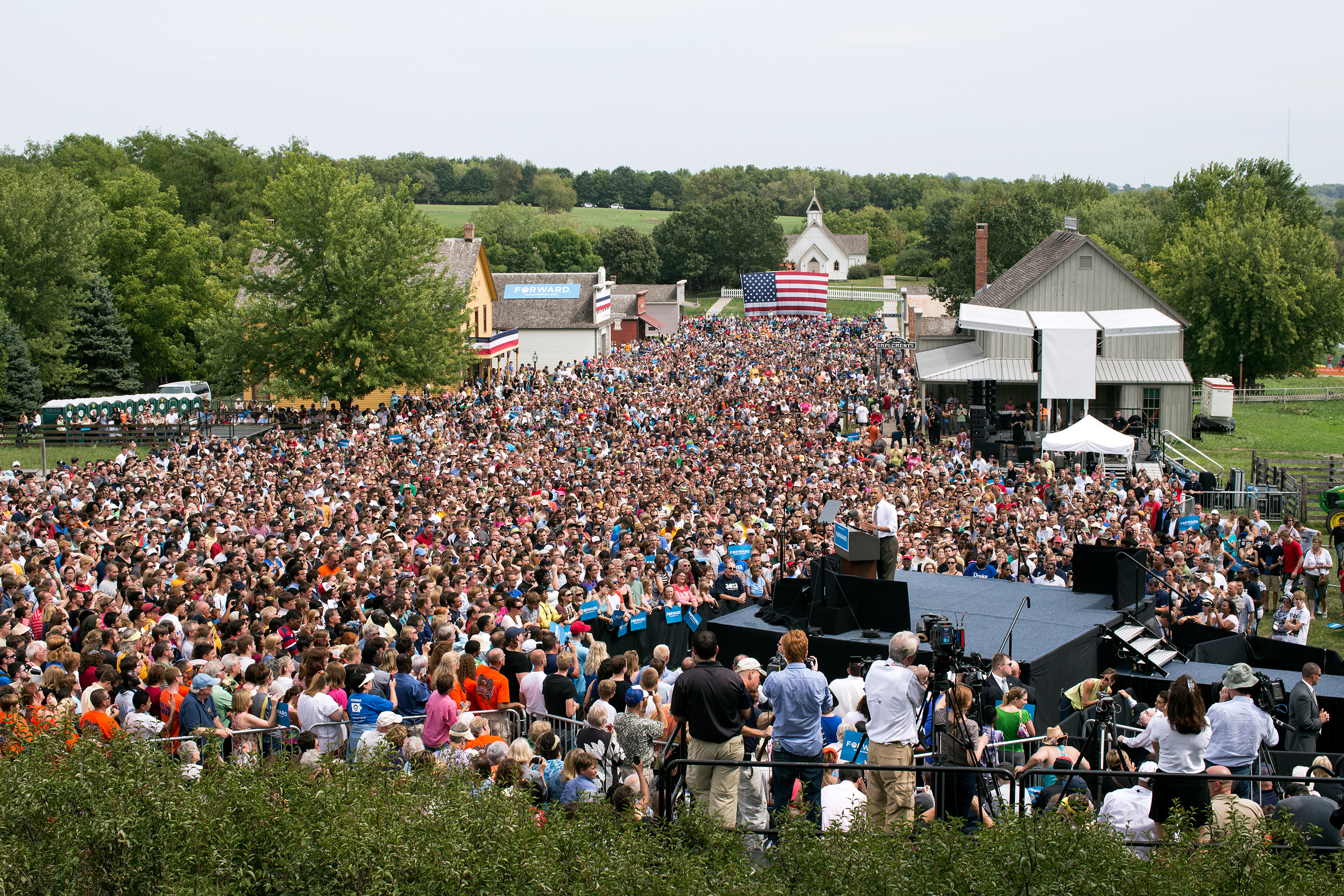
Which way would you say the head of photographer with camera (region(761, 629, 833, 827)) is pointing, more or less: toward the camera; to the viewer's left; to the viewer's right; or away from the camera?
away from the camera

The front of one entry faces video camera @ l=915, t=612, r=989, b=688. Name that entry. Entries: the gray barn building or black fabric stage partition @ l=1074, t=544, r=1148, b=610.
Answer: the gray barn building

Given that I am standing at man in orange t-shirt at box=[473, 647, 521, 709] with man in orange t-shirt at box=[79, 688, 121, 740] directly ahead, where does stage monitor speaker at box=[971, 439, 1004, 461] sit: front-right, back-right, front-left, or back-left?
back-right

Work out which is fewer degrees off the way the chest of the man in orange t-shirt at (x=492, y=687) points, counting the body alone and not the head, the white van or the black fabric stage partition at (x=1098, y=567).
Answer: the black fabric stage partition

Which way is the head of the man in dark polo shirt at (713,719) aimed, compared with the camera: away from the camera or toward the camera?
away from the camera

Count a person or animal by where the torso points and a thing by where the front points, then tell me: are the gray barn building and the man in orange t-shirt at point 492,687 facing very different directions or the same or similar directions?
very different directions

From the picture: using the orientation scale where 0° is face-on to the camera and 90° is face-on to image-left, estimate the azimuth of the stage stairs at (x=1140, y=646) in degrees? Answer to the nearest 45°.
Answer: approximately 315°

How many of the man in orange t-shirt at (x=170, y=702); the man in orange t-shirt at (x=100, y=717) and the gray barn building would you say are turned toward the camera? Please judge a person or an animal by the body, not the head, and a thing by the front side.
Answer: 1

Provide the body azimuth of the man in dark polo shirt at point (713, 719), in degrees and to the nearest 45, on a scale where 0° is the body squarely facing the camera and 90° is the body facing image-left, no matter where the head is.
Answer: approximately 180°

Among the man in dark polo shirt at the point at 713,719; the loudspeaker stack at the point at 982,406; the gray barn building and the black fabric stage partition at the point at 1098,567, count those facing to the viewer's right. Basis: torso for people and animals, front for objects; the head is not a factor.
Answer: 0

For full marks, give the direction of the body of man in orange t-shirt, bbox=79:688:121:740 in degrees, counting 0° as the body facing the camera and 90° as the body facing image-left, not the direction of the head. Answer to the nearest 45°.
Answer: approximately 225°

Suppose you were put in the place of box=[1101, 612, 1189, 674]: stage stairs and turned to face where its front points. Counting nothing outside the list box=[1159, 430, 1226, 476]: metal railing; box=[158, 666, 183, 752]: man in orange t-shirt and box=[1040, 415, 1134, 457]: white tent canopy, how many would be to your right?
1
